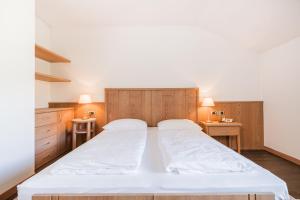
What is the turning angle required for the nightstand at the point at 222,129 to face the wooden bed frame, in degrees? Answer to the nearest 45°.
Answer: approximately 90° to its right

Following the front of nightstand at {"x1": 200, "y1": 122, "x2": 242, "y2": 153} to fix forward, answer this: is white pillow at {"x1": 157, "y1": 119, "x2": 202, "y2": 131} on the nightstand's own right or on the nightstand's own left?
on the nightstand's own right

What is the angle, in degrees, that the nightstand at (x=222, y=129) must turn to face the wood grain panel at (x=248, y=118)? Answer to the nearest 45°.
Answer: approximately 135° to its left

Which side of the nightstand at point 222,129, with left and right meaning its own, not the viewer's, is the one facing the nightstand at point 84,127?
right

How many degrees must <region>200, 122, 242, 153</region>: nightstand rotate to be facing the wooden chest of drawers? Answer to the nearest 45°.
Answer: approximately 45° to its right

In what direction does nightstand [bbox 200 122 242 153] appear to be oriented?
toward the camera

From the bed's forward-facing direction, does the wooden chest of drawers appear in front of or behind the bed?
behind

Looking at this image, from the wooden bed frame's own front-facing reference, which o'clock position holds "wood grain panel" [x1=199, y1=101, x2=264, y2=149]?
The wood grain panel is roughly at 9 o'clock from the wooden bed frame.

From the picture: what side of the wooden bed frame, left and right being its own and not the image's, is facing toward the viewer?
front

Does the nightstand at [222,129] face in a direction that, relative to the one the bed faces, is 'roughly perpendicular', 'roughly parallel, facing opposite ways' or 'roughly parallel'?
roughly parallel

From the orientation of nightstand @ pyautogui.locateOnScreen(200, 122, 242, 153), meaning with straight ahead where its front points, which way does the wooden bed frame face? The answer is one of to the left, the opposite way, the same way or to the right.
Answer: the same way

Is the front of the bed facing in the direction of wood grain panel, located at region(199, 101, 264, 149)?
no

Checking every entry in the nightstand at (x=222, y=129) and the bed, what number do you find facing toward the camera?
2

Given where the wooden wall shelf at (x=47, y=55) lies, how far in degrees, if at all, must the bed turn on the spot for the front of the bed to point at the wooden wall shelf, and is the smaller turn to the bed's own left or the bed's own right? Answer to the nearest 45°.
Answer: approximately 135° to the bed's own right

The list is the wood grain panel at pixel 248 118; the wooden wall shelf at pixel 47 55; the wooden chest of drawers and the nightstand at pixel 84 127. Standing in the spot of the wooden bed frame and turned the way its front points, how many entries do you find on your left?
1

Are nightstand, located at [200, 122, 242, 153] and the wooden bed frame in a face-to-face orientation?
no
